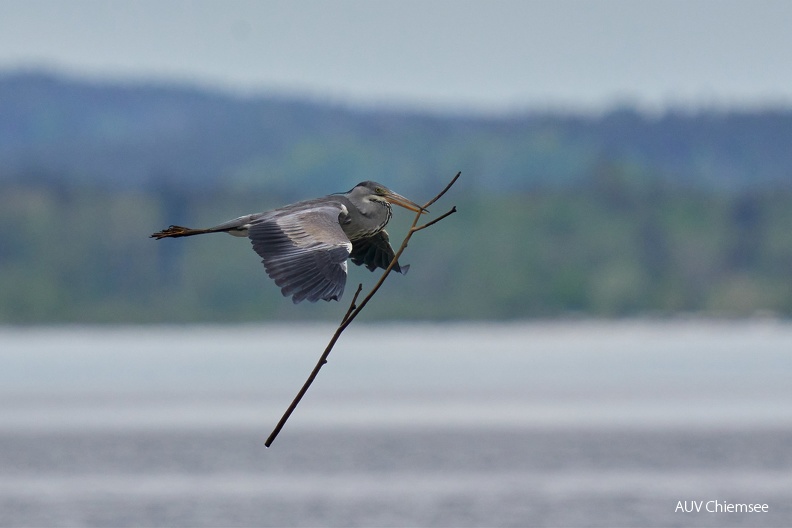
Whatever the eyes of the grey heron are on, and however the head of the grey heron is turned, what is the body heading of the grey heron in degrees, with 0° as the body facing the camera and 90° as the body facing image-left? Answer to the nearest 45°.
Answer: approximately 270°
